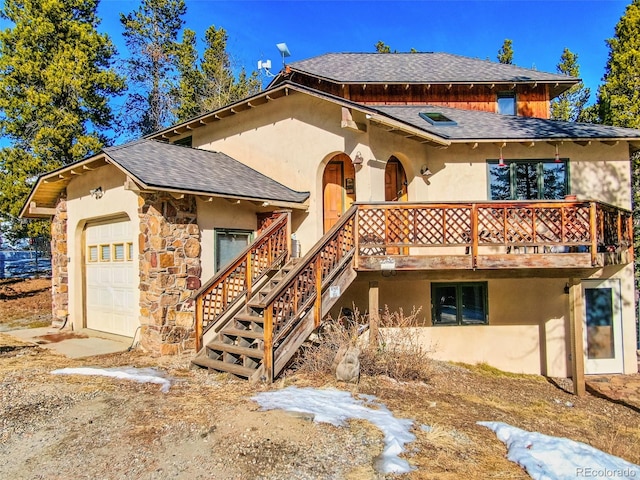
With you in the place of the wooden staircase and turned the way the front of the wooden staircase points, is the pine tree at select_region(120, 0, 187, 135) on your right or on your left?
on your right

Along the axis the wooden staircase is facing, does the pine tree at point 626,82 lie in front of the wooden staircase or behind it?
behind

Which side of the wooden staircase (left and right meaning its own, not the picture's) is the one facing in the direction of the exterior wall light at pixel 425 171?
back

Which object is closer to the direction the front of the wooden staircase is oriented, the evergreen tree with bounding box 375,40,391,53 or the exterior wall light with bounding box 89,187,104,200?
the exterior wall light

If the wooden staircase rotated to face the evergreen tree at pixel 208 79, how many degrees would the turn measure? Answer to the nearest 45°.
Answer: approximately 135° to its right

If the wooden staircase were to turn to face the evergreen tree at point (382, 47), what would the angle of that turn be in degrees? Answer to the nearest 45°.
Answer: approximately 135° to its right

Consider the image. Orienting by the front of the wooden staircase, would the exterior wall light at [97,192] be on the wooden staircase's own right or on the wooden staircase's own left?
on the wooden staircase's own right

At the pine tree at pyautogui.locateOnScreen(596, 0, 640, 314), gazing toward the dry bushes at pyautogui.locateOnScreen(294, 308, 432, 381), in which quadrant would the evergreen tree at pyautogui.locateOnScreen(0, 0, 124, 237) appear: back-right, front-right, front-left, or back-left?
front-right

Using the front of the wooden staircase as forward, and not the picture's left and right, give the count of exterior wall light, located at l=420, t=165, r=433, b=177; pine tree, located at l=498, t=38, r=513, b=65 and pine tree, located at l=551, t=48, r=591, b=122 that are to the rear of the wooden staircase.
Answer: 3

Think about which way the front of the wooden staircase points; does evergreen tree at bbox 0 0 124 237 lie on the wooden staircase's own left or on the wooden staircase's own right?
on the wooden staircase's own right

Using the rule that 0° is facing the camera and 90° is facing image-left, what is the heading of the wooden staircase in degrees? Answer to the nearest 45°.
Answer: approximately 45°

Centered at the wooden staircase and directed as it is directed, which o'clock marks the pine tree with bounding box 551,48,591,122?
The pine tree is roughly at 6 o'clock from the wooden staircase.

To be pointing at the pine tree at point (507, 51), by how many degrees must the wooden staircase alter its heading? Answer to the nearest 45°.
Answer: approximately 180°
